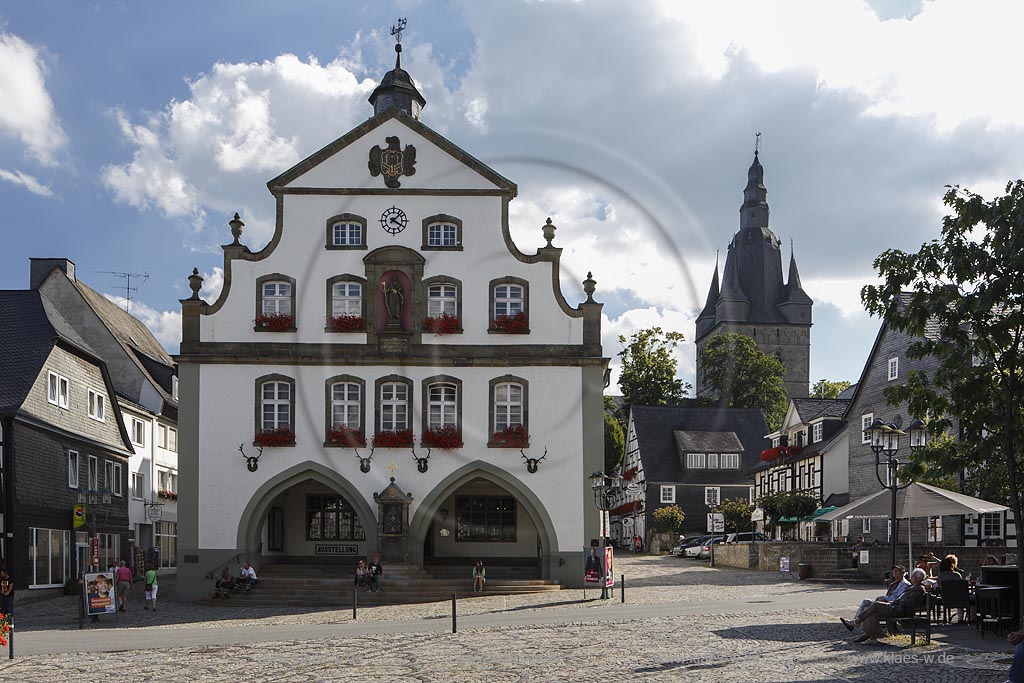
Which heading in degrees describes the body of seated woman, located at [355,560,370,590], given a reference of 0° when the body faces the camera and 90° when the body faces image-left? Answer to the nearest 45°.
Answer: approximately 0°

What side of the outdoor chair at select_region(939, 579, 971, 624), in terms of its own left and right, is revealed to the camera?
back

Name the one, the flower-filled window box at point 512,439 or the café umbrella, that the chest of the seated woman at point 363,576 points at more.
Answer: the café umbrella

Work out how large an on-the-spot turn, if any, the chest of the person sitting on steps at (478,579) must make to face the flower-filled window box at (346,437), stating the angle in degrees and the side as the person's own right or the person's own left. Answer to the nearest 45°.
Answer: approximately 135° to the person's own right

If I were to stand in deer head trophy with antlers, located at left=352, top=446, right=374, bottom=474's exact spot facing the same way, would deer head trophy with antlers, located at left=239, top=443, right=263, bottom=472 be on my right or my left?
on my right

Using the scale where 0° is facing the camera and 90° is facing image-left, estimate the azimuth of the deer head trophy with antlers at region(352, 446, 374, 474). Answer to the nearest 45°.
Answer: approximately 0°

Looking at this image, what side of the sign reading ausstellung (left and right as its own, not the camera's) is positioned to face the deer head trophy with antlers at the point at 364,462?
front

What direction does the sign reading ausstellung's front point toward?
toward the camera

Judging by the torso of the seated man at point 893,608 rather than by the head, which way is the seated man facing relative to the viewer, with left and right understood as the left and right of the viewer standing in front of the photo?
facing to the left of the viewer
